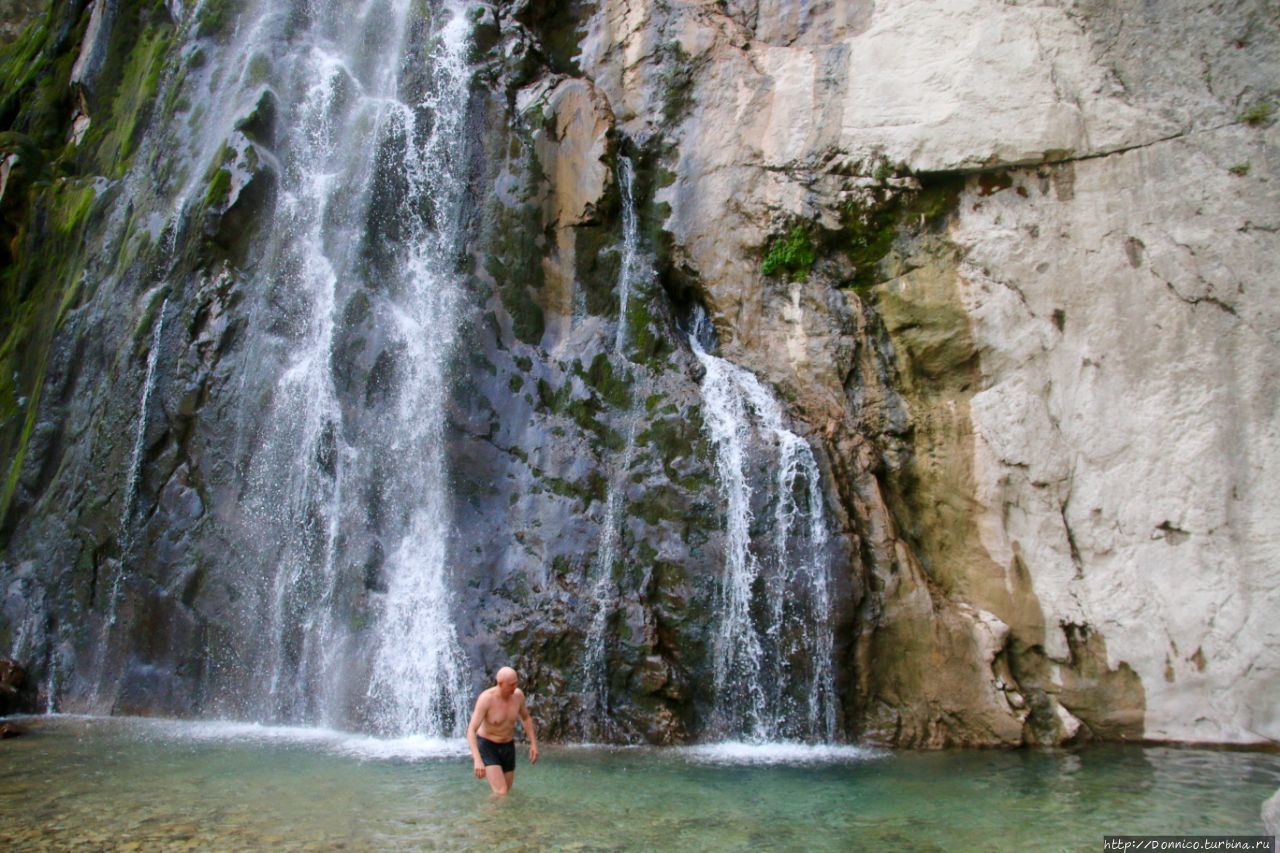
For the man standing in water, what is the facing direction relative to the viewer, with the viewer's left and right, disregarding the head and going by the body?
facing the viewer and to the right of the viewer
